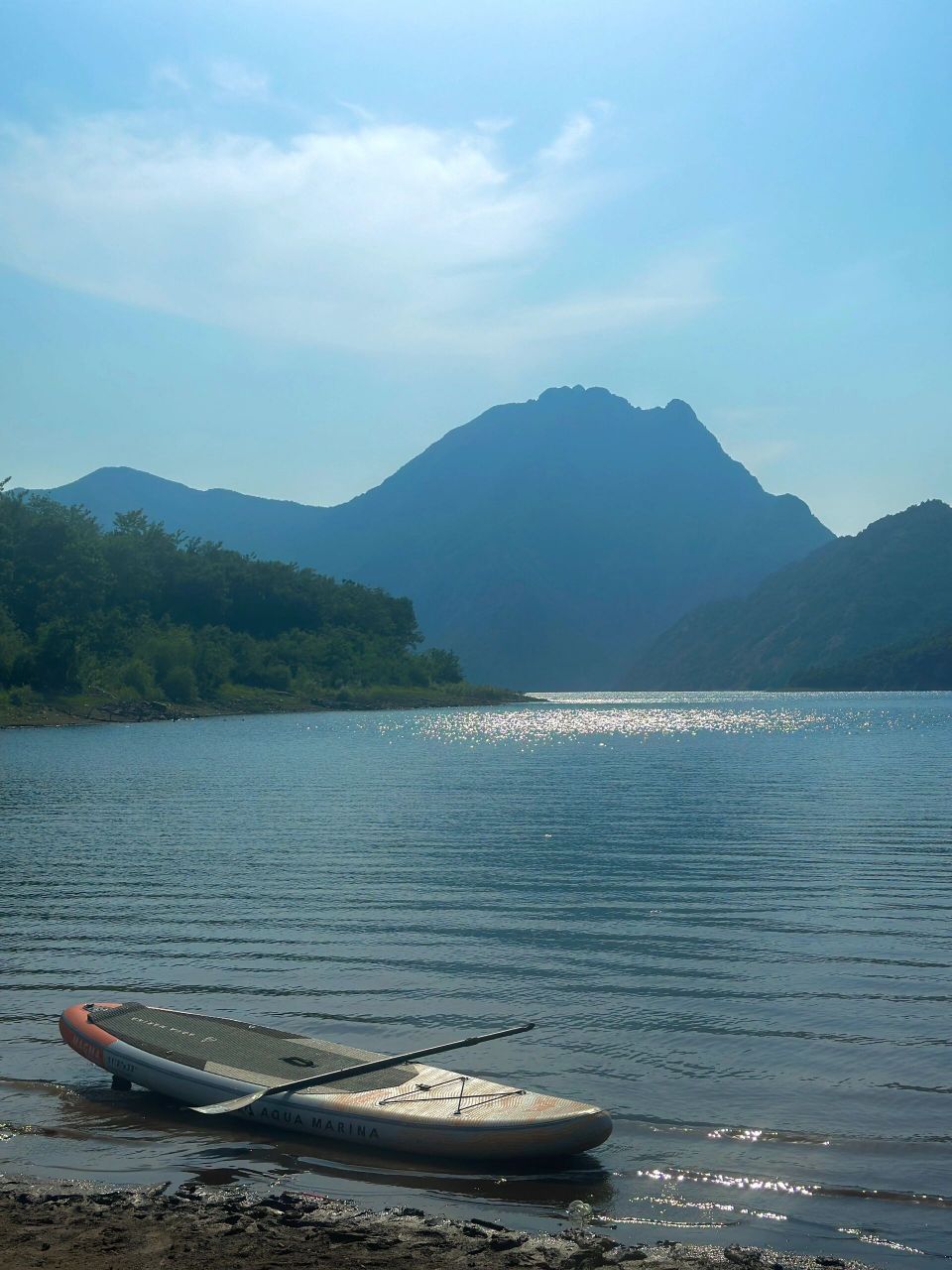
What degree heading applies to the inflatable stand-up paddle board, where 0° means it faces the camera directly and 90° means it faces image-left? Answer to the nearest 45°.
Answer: approximately 315°
